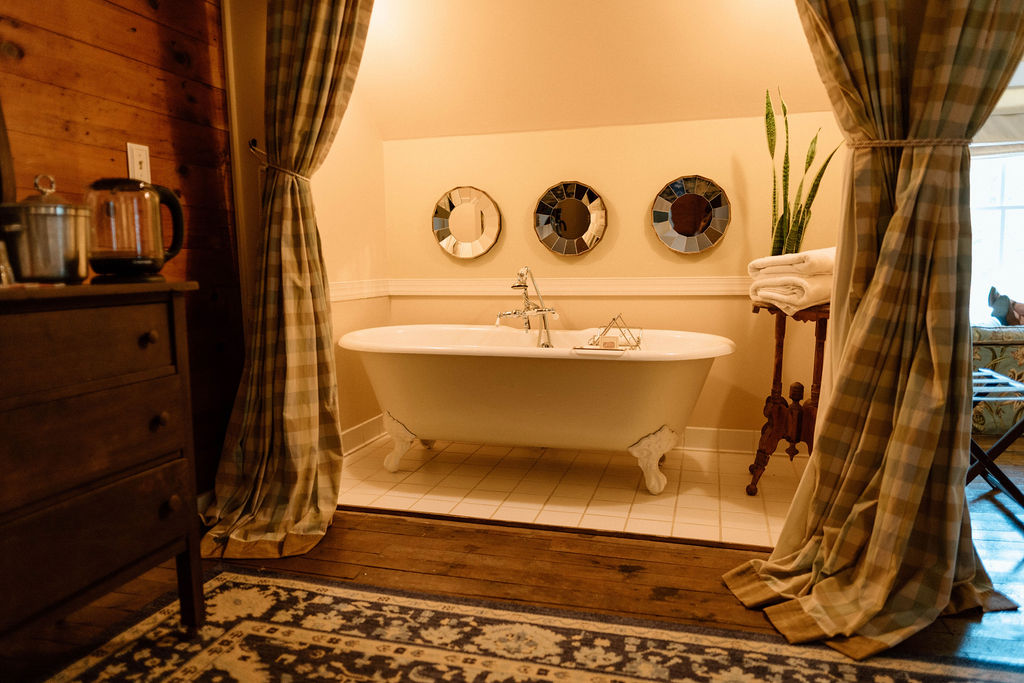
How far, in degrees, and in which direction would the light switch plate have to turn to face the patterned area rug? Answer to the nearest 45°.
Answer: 0° — it already faces it

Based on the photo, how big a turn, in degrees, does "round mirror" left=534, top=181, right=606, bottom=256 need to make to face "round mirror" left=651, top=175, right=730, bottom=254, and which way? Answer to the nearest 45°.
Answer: approximately 90° to its left

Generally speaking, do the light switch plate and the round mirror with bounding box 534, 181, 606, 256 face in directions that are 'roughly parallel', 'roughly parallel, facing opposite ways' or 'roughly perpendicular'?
roughly perpendicular

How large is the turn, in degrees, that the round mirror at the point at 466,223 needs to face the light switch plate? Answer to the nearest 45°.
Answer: approximately 45° to its right

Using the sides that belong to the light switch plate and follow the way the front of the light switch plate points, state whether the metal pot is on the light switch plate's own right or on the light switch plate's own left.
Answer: on the light switch plate's own right

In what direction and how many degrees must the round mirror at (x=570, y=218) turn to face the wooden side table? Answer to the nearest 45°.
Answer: approximately 45° to its left
